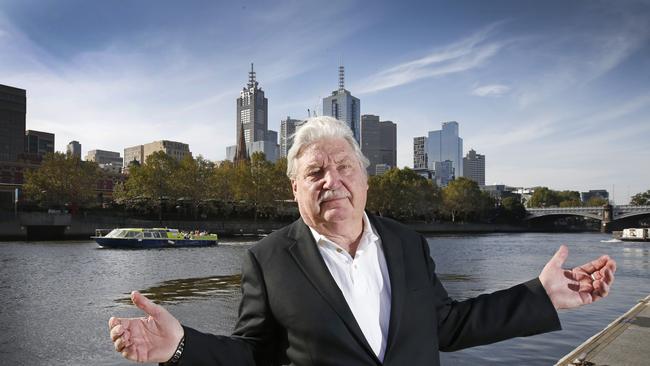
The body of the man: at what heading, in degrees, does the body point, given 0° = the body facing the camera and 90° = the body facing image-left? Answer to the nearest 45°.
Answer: approximately 0°
